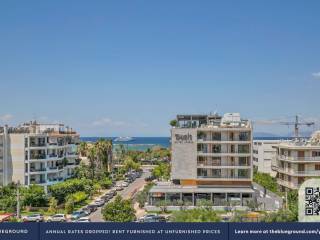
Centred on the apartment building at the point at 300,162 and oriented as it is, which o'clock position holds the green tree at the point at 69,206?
The green tree is roughly at 2 o'clock from the apartment building.

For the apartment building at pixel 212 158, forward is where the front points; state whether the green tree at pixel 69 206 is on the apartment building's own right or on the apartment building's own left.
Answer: on the apartment building's own right

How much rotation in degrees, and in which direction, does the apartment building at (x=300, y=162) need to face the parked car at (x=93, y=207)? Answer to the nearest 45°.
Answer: approximately 45° to its right

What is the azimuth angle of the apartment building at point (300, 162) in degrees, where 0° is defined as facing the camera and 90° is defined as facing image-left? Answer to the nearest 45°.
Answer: approximately 0°

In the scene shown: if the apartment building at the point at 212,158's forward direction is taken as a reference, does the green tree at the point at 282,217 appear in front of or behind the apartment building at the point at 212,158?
in front

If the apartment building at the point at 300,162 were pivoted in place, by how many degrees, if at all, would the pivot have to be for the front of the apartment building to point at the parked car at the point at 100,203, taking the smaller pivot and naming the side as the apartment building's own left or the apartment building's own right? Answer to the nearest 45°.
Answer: approximately 90° to the apartment building's own right

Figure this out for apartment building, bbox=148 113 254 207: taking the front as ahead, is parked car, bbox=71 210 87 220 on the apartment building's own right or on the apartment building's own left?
on the apartment building's own right

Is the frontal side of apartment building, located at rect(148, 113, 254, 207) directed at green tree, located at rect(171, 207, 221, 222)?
yes

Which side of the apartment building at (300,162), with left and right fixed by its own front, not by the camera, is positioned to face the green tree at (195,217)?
front

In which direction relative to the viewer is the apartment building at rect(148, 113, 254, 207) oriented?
toward the camera

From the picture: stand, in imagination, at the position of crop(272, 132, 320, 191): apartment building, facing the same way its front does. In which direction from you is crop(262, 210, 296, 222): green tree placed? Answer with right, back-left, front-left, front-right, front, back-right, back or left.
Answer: front

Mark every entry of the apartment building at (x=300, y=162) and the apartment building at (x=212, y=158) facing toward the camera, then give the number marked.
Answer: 2
